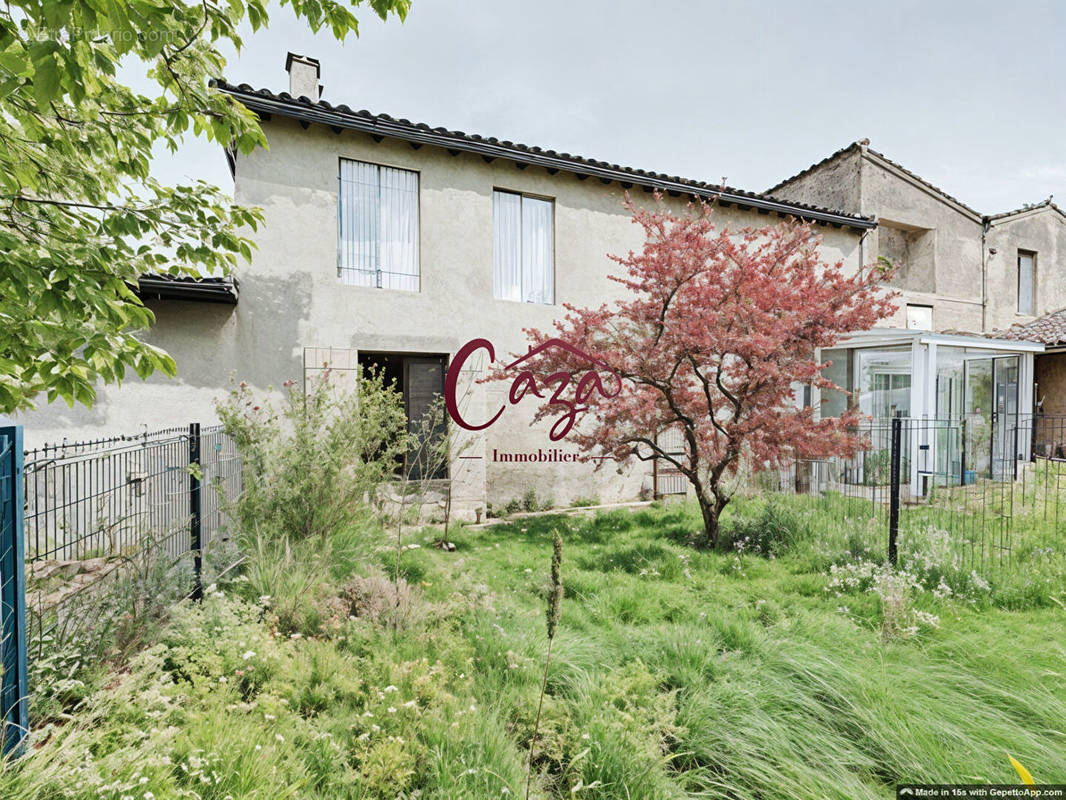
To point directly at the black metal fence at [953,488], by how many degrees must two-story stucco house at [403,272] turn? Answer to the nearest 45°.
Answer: approximately 45° to its left

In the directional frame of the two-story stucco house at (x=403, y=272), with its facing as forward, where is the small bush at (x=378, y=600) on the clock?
The small bush is roughly at 1 o'clock from the two-story stucco house.

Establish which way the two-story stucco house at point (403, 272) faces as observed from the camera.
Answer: facing the viewer and to the right of the viewer
